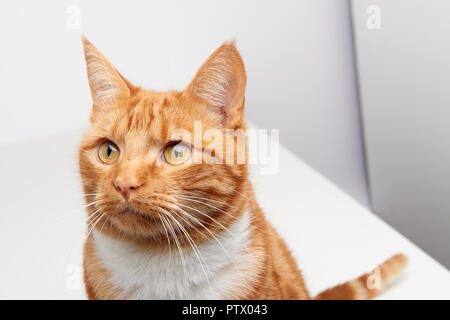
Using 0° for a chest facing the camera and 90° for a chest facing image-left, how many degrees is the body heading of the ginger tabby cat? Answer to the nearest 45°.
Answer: approximately 45°
